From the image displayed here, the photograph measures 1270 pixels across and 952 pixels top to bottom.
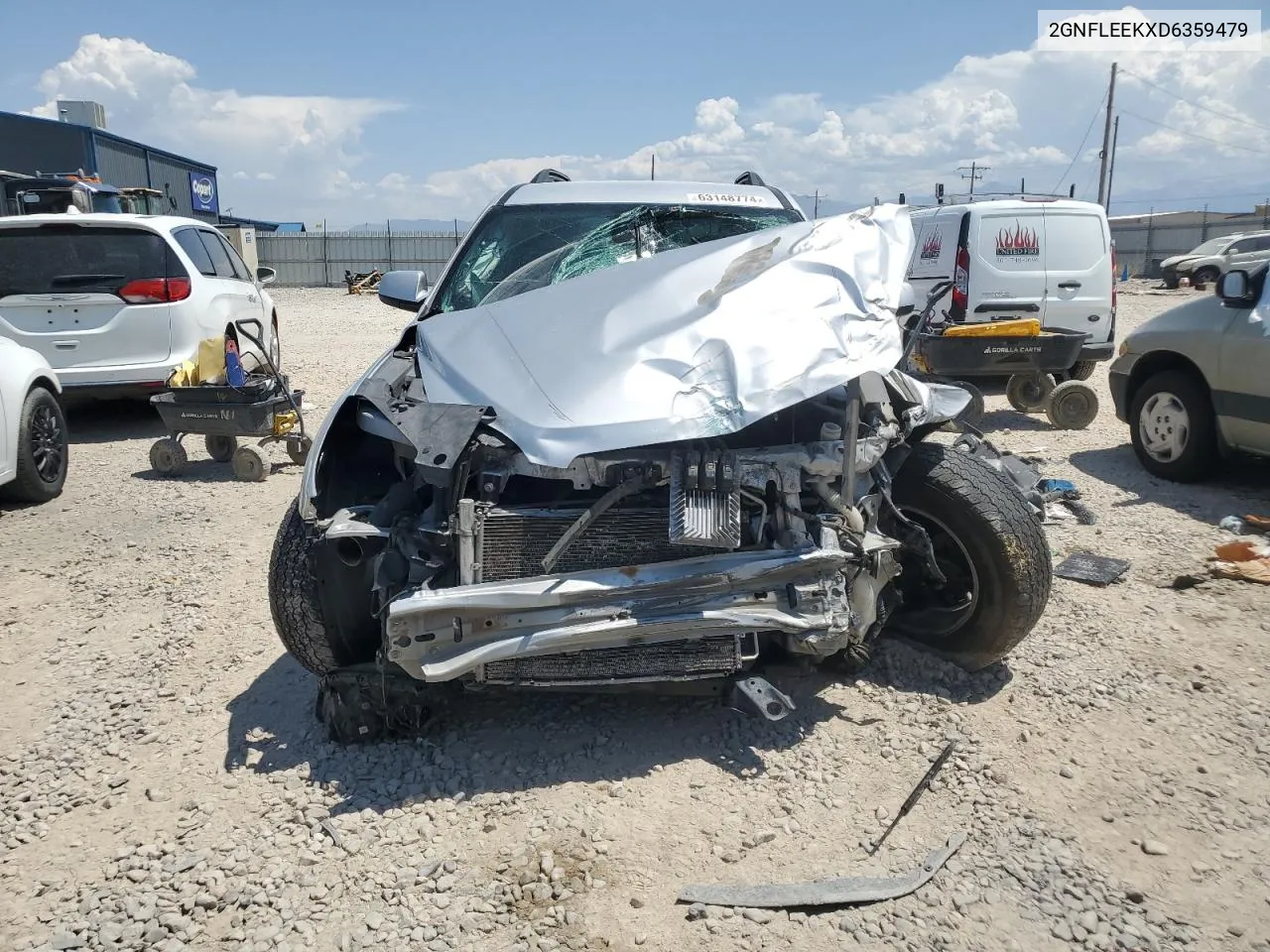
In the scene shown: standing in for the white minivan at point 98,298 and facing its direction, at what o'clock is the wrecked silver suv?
The wrecked silver suv is roughly at 4 o'clock from the white minivan.

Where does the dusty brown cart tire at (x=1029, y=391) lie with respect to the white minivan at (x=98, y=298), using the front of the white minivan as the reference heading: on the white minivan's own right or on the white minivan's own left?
on the white minivan's own right

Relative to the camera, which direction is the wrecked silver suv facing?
toward the camera

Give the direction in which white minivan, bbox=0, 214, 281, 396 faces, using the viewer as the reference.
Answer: facing away from the viewer and to the right of the viewer

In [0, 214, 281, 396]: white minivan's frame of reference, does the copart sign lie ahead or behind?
ahead

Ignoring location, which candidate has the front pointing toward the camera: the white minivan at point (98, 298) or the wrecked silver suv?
the wrecked silver suv

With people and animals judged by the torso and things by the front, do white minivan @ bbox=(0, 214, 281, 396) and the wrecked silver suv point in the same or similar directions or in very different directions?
very different directions

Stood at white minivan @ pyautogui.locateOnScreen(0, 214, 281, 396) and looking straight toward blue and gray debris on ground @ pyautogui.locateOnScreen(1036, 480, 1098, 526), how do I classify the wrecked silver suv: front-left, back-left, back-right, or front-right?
front-right

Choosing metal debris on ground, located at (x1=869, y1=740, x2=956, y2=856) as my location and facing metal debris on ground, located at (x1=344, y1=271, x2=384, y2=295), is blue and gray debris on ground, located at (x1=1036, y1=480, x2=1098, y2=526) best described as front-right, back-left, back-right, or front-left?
front-right

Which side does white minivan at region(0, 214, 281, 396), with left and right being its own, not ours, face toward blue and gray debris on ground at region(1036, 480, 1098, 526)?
right

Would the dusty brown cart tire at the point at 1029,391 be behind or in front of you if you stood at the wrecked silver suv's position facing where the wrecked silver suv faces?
behind
